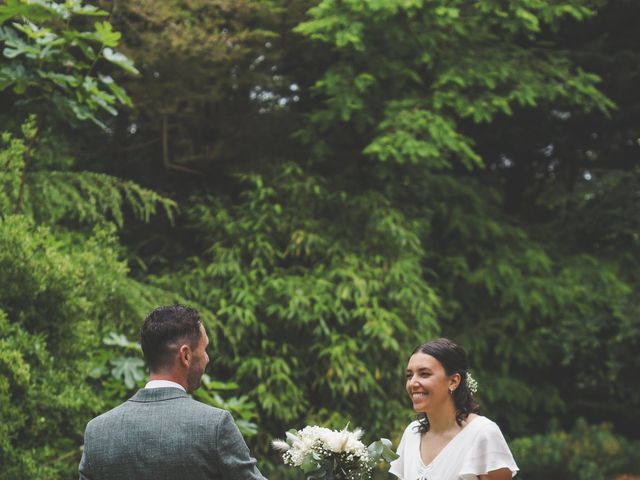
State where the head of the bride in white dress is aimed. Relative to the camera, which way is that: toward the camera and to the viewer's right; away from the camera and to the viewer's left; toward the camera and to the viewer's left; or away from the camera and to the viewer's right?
toward the camera and to the viewer's left

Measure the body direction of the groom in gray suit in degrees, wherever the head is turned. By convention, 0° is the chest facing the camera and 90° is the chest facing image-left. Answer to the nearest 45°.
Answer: approximately 225°

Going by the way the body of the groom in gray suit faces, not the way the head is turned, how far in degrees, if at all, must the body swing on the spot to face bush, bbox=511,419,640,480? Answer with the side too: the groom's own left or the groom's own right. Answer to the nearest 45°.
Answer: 0° — they already face it

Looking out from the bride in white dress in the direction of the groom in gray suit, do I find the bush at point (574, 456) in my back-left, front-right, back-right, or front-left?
back-right

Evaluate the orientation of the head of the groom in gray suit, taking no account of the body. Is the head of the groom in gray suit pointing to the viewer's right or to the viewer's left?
to the viewer's right

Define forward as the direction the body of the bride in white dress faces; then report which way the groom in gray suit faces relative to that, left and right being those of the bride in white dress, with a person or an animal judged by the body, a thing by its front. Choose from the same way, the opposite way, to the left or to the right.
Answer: the opposite way

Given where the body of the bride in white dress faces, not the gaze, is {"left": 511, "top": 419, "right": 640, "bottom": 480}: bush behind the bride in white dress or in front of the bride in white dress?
behind

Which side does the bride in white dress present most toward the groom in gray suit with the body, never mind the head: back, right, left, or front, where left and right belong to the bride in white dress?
front

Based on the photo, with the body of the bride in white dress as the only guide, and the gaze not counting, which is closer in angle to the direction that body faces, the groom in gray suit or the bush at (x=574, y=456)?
the groom in gray suit
